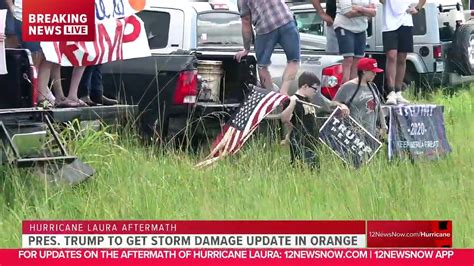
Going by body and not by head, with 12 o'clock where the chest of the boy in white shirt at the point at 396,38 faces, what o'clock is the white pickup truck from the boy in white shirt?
The white pickup truck is roughly at 2 o'clock from the boy in white shirt.

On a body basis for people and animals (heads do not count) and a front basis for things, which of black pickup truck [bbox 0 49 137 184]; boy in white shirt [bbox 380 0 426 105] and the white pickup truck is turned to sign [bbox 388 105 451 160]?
the boy in white shirt

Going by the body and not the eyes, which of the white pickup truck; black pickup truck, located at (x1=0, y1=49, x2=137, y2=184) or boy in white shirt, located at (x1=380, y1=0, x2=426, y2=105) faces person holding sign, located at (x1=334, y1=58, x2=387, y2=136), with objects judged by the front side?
the boy in white shirt

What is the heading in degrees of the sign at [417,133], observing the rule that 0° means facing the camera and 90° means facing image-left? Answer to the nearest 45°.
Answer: approximately 0°

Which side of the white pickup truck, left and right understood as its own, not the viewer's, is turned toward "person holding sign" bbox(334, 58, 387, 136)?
back

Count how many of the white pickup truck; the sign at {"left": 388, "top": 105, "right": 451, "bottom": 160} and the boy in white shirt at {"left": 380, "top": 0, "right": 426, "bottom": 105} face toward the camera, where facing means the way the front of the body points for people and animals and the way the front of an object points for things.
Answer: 2

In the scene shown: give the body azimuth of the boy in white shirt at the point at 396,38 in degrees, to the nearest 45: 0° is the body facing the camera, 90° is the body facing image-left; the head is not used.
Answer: approximately 0°

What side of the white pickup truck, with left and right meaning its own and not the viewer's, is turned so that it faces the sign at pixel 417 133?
back

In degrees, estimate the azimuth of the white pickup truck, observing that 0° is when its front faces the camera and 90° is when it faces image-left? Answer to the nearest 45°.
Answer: approximately 135°

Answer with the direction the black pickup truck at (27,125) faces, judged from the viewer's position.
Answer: facing away from the viewer and to the left of the viewer
